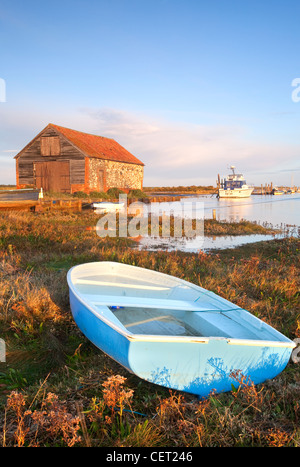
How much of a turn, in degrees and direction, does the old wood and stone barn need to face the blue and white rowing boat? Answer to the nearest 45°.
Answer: approximately 45° to its left

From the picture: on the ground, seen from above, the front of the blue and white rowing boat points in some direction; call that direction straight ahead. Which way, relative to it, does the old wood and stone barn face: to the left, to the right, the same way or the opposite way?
to the left

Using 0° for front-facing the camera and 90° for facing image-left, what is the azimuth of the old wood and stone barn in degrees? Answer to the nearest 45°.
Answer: approximately 45°

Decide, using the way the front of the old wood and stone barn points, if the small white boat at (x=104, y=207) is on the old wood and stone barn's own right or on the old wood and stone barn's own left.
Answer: on the old wood and stone barn's own left

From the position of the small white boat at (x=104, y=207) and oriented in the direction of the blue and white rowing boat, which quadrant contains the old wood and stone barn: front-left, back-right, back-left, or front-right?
back-right

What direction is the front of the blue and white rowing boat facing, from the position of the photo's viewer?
facing away from the viewer and to the left of the viewer
